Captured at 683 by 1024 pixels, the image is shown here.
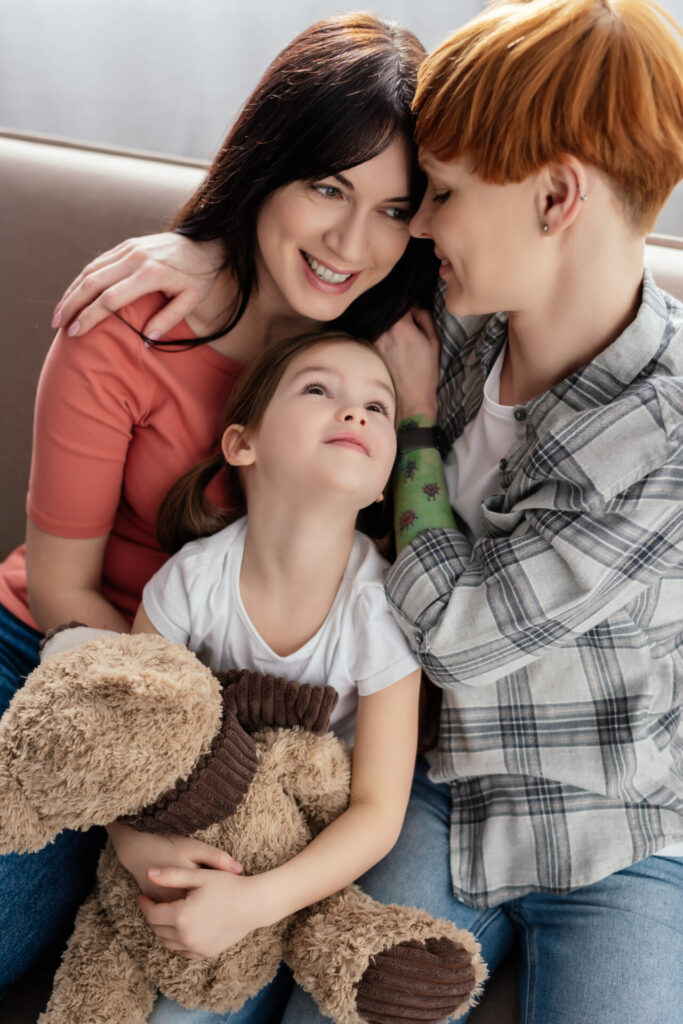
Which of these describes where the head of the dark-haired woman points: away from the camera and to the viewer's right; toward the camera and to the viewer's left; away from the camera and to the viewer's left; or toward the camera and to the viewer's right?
toward the camera and to the viewer's right

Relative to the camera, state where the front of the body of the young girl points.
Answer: toward the camera

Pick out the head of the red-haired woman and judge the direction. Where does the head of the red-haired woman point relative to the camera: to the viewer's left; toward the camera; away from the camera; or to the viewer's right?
to the viewer's left

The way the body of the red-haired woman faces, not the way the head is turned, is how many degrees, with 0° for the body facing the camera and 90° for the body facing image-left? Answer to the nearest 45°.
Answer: approximately 45°

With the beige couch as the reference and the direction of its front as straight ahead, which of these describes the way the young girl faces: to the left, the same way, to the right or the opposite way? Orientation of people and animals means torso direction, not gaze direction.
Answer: the same way

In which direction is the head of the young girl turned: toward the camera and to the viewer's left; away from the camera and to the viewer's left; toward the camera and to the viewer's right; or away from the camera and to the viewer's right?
toward the camera and to the viewer's right

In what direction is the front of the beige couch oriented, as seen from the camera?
facing the viewer

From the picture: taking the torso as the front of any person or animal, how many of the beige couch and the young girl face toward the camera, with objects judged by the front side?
2
